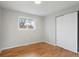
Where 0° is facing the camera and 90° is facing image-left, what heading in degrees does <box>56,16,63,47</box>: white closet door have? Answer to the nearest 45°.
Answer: approximately 45°
